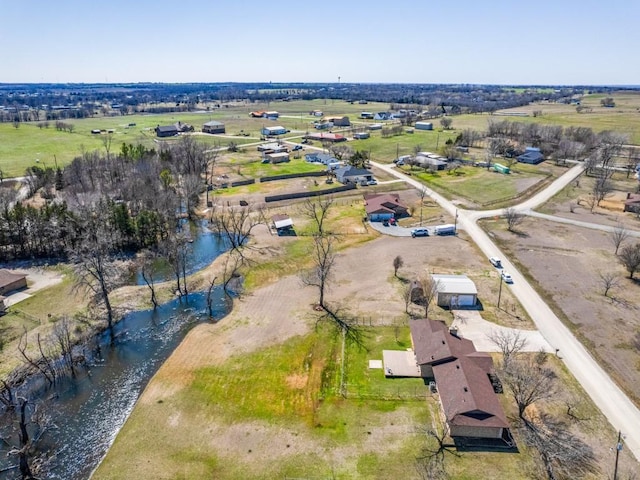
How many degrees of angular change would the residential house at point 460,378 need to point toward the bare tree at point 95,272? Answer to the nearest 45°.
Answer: approximately 180°

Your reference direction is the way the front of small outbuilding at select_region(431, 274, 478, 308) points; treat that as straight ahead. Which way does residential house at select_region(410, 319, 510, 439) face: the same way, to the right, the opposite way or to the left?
to the left

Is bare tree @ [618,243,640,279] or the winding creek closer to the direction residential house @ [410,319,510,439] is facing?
the bare tree

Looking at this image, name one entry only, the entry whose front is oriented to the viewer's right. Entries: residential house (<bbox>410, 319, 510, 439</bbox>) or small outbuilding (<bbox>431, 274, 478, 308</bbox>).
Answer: the residential house

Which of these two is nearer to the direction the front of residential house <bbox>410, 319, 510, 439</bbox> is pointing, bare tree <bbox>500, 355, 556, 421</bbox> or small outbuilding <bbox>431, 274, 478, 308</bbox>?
the bare tree

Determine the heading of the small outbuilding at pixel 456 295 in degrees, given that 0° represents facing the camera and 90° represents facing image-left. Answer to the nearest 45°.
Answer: approximately 0°

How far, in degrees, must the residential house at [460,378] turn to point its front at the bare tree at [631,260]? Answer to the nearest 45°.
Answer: approximately 45° to its left

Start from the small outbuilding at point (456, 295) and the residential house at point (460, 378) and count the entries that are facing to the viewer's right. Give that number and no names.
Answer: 1

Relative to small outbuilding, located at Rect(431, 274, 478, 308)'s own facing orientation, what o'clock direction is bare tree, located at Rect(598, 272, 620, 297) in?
The bare tree is roughly at 8 o'clock from the small outbuilding.

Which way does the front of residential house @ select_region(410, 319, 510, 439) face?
to the viewer's right

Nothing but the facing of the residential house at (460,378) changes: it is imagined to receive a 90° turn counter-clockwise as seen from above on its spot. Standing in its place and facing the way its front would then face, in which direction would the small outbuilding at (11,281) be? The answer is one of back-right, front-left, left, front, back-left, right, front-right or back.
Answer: left

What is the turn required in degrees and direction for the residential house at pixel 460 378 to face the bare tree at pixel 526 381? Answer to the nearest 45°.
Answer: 0° — it already faces it

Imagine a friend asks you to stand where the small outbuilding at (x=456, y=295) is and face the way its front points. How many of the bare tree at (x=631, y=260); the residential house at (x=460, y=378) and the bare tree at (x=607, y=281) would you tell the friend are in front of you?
1
